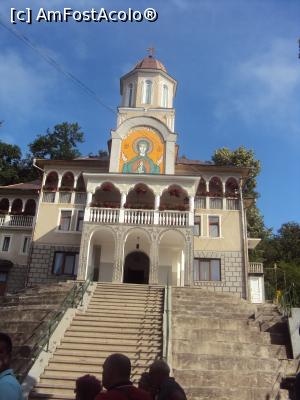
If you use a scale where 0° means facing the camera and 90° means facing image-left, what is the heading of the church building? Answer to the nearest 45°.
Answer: approximately 0°

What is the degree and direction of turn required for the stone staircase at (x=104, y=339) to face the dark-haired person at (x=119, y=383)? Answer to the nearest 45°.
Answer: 0° — it already faces them

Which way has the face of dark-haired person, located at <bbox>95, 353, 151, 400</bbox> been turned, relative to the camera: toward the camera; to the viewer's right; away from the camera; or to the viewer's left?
away from the camera

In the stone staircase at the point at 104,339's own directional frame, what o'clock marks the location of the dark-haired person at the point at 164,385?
The dark-haired person is roughly at 12 o'clock from the stone staircase.

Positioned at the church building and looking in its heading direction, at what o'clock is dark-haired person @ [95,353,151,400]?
The dark-haired person is roughly at 12 o'clock from the church building.

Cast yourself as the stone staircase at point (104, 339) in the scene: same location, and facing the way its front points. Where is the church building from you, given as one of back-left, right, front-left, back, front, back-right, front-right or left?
back

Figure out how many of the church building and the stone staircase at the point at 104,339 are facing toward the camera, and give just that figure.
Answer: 2

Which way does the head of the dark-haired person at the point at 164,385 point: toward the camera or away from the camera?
away from the camera

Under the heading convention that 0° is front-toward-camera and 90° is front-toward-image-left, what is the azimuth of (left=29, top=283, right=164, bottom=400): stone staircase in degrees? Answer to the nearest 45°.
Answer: approximately 0°
